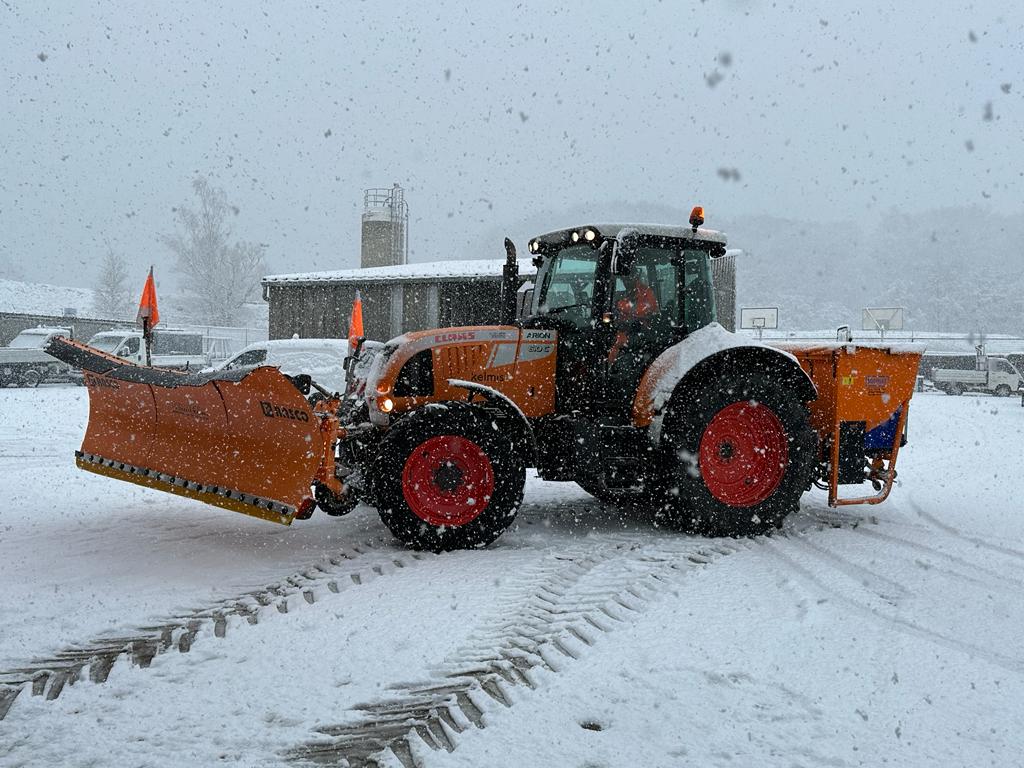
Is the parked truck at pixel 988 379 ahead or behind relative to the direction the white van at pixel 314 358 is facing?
behind

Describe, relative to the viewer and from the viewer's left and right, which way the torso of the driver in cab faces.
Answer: facing to the left of the viewer

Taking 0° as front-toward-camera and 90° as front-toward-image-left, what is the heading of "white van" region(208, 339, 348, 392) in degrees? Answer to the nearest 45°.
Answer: approximately 90°

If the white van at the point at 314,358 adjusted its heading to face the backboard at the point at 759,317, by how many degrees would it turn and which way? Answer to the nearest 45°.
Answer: approximately 135° to its right

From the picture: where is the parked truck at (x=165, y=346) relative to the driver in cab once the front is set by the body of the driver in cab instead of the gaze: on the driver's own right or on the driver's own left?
on the driver's own right

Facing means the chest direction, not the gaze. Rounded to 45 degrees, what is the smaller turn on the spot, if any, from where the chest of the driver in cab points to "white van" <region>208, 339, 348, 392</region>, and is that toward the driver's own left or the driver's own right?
approximately 45° to the driver's own right

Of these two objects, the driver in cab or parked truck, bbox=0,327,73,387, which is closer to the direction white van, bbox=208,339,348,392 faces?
the parked truck
